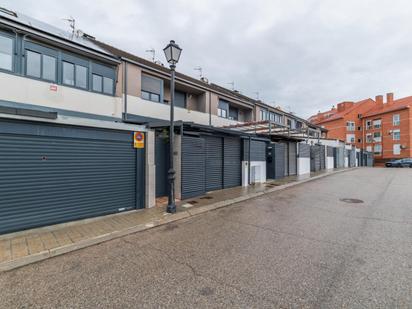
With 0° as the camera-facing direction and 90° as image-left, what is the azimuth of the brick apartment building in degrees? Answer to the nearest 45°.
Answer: approximately 45°

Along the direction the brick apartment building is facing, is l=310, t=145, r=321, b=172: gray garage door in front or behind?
in front

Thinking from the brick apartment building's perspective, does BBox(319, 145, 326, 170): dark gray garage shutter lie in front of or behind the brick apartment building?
in front

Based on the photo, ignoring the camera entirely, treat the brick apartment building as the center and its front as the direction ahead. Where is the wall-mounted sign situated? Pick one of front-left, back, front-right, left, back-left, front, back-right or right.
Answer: front-left
